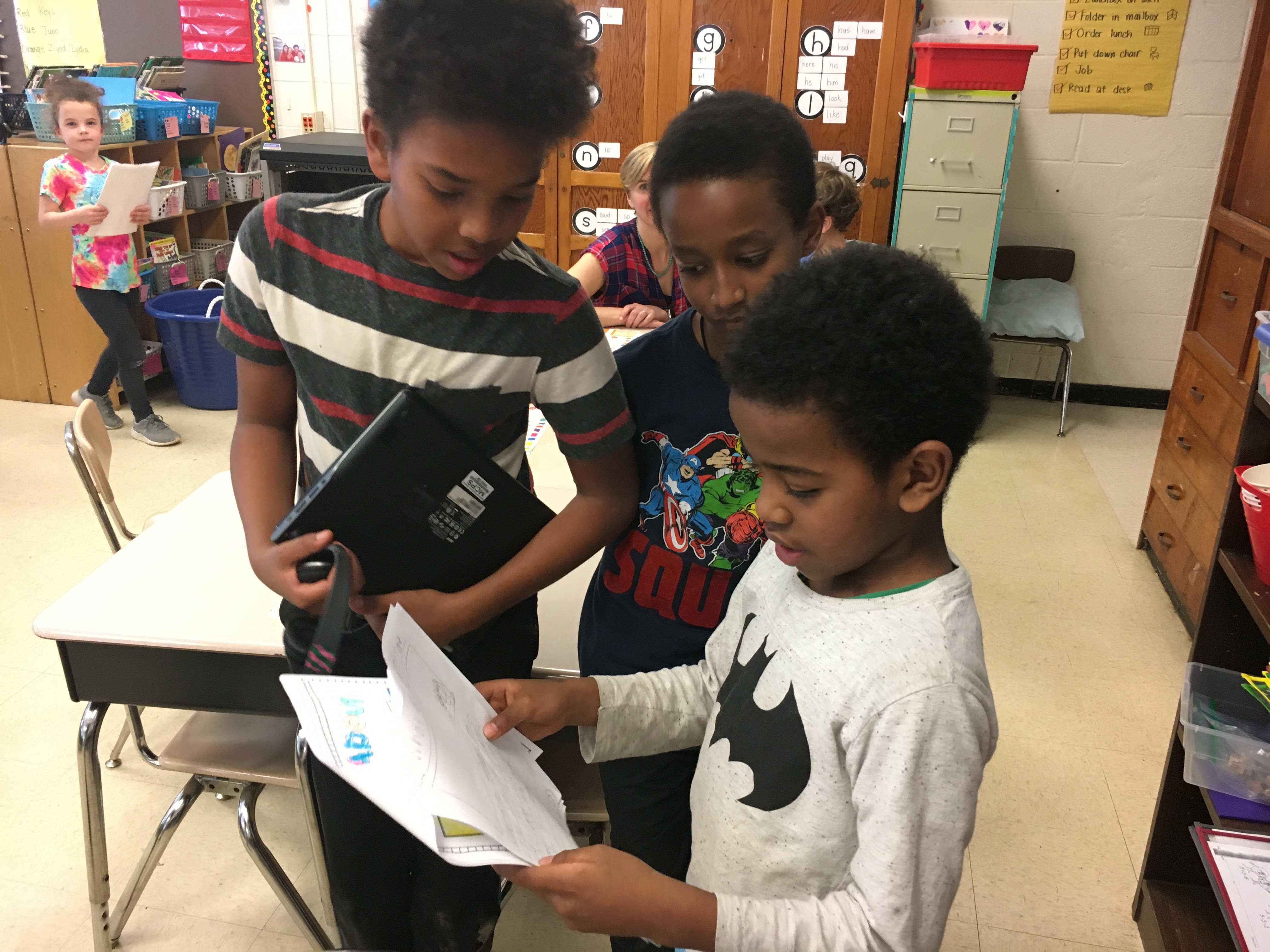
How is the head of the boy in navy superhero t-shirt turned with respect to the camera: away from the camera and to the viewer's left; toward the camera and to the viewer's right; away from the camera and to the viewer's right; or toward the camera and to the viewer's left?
toward the camera and to the viewer's left

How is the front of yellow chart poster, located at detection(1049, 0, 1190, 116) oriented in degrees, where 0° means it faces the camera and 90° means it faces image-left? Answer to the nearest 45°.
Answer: approximately 0°

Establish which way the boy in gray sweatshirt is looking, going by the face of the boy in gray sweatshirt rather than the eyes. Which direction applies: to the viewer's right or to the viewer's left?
to the viewer's left

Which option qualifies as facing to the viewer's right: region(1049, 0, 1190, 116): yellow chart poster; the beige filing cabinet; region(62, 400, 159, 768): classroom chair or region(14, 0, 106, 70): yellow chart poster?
the classroom chair

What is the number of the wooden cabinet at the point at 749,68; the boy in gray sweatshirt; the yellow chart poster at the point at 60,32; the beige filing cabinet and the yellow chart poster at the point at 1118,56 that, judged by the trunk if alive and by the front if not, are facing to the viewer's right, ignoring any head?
0

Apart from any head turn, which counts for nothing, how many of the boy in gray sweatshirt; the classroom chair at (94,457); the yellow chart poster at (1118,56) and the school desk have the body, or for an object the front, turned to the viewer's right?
1

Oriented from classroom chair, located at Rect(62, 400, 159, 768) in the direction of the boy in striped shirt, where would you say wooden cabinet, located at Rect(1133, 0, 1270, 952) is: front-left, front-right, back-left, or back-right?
front-left

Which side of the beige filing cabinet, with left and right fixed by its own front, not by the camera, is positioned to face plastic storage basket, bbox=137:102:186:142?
right

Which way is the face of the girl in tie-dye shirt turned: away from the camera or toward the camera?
toward the camera

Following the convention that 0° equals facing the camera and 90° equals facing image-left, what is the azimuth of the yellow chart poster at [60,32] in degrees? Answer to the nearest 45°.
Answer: approximately 0°

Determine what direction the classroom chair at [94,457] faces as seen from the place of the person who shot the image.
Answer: facing to the right of the viewer

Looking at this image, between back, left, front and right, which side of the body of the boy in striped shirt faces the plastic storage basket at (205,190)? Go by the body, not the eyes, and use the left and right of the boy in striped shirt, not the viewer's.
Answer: back

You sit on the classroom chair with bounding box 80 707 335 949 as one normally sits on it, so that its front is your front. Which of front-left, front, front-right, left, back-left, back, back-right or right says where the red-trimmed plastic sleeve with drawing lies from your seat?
front-right

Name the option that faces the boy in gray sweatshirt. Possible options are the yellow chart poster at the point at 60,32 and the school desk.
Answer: the yellow chart poster

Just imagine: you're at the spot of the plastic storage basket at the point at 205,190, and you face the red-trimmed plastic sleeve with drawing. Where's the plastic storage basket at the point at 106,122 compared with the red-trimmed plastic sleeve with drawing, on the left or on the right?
right

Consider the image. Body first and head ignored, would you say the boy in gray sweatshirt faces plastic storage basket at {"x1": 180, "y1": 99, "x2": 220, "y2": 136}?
no

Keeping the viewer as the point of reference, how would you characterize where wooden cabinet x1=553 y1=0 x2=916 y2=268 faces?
facing the viewer

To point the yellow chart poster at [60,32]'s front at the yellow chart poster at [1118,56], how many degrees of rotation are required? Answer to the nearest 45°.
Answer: approximately 45° to its left
